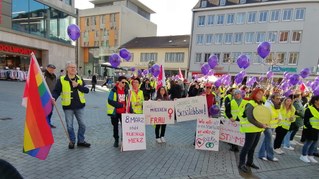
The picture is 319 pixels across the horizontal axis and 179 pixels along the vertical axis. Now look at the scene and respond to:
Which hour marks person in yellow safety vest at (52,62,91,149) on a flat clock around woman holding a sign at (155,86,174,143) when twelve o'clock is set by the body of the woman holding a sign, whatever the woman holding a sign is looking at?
The person in yellow safety vest is roughly at 2 o'clock from the woman holding a sign.

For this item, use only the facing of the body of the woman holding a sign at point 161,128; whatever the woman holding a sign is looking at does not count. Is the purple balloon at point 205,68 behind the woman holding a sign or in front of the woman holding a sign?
behind

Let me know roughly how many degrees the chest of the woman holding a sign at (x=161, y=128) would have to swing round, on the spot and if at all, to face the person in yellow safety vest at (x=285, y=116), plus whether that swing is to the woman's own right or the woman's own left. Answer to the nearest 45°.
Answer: approximately 90° to the woman's own left

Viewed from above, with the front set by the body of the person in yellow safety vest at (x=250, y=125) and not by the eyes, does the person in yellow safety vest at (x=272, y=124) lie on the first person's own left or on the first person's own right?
on the first person's own left

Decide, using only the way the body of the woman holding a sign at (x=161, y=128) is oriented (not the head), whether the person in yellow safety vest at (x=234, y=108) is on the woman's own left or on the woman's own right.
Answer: on the woman's own left

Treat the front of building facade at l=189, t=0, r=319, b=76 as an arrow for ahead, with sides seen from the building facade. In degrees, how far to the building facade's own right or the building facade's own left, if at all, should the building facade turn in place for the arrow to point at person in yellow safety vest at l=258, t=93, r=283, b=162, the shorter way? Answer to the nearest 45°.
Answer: approximately 45° to the building facade's own left

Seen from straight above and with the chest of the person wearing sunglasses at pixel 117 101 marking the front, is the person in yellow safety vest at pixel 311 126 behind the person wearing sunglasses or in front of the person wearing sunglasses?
in front

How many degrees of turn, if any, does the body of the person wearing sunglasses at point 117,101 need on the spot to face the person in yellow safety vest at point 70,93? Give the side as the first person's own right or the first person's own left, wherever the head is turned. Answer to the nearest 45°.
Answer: approximately 135° to the first person's own right

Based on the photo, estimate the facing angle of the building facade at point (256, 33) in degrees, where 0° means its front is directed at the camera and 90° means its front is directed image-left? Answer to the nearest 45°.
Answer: approximately 45°
